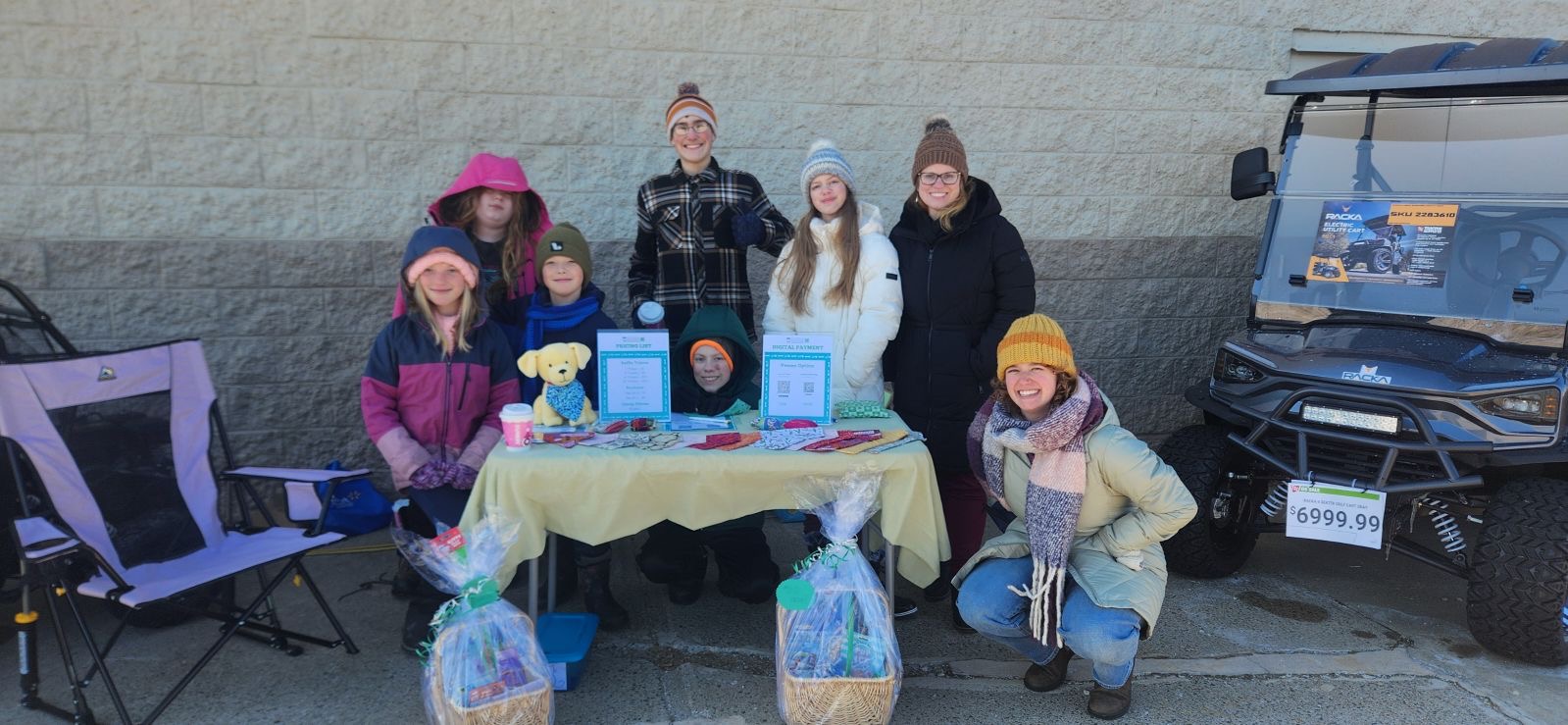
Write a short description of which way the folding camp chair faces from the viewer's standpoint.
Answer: facing the viewer and to the right of the viewer

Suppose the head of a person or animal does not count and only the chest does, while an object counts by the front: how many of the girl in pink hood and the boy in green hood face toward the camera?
2

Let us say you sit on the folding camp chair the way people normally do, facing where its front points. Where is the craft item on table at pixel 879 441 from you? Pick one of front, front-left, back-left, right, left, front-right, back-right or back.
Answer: front

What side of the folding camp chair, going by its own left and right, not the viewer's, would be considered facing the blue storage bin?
front

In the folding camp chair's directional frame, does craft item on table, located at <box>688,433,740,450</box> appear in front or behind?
in front

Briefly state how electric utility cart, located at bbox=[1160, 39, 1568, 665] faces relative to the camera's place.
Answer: facing the viewer and to the left of the viewer

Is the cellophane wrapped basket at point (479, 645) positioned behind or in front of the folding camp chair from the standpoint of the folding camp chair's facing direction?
in front

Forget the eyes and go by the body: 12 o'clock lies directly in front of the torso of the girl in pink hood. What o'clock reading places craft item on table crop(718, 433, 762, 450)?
The craft item on table is roughly at 11 o'clock from the girl in pink hood.

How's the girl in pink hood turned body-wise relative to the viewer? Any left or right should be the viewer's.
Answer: facing the viewer

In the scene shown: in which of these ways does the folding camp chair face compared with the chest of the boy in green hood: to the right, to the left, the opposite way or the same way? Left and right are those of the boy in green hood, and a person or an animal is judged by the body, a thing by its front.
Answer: to the left

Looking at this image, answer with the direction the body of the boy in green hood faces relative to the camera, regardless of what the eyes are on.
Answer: toward the camera

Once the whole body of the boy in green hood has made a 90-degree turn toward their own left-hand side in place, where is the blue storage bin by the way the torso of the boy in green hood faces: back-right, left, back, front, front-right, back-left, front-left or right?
back-right
